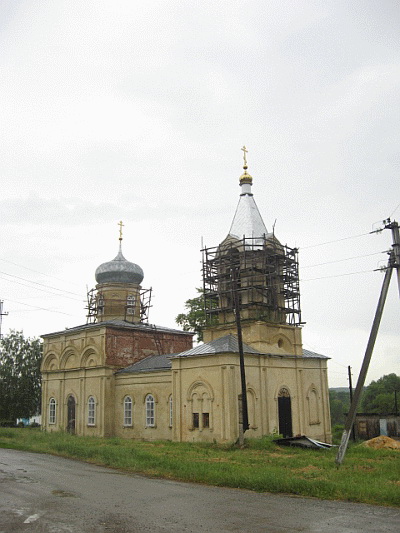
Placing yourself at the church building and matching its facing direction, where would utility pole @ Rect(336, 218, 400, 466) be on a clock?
The utility pole is roughly at 1 o'clock from the church building.

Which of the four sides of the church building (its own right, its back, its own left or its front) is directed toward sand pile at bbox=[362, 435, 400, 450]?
front

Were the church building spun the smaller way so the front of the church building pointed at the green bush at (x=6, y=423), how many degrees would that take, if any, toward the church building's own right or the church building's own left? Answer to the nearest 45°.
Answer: approximately 180°

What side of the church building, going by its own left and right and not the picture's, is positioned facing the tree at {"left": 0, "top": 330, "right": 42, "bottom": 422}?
back

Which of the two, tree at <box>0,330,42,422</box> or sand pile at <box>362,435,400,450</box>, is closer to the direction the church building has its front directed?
the sand pile

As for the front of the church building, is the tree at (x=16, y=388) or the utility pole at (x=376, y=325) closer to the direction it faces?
the utility pole

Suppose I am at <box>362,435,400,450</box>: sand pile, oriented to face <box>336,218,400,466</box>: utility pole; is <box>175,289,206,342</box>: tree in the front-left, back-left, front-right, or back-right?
back-right

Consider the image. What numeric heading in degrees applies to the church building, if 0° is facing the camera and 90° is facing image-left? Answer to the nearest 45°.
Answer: approximately 315°
